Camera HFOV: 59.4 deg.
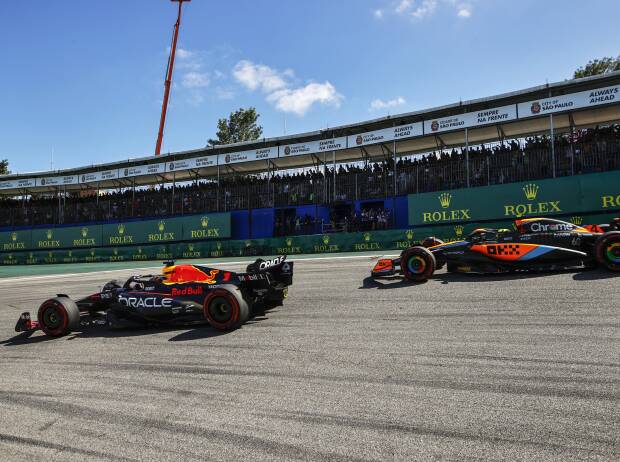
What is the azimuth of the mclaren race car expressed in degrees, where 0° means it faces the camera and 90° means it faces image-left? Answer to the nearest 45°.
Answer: approximately 90°

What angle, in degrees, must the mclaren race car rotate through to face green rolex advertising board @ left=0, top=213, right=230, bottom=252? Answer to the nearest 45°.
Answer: approximately 45° to its right

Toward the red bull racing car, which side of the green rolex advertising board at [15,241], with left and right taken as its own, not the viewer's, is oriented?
front

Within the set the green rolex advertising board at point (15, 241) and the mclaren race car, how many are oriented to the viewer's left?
1

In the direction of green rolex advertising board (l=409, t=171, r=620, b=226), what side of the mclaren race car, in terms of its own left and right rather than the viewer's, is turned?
right

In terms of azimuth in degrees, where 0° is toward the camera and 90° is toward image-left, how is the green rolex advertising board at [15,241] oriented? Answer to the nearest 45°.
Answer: approximately 0°

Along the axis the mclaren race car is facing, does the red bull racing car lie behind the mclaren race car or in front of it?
in front
